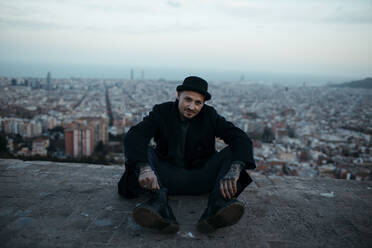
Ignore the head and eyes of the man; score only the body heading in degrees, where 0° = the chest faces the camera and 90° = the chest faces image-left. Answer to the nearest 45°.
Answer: approximately 0°
